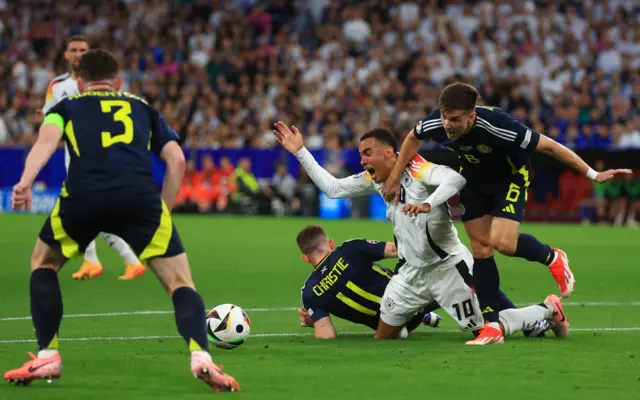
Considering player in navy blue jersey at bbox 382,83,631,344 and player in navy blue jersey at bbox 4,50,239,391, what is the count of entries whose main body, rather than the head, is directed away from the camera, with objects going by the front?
1

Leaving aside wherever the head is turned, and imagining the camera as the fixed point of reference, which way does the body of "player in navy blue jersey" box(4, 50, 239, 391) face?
away from the camera

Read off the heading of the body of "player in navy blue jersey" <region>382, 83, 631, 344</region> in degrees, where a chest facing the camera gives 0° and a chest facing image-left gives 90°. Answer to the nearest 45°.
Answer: approximately 45°

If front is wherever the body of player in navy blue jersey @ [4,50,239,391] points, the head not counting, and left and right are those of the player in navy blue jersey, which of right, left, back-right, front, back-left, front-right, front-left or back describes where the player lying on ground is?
front-right

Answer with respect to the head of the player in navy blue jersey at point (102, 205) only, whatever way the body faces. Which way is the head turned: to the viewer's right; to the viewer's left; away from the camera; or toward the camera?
away from the camera

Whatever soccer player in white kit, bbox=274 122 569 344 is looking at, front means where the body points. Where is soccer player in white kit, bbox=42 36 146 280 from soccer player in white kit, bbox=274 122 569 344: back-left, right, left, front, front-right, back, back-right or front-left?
right

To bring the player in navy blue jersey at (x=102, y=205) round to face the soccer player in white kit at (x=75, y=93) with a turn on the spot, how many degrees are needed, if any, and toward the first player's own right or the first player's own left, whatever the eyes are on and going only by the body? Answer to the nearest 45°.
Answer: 0° — they already face them
